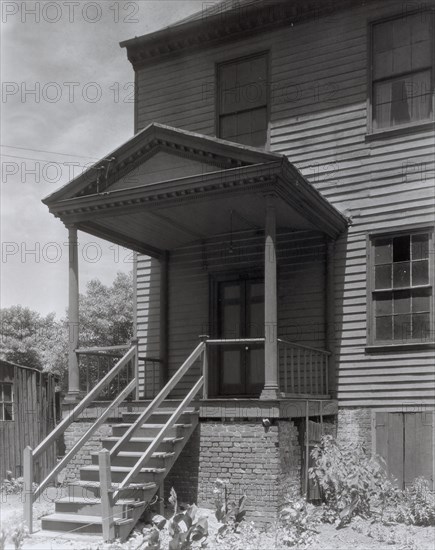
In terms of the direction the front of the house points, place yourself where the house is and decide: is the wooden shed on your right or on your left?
on your right

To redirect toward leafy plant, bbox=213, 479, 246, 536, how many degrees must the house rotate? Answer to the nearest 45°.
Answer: approximately 45° to its left

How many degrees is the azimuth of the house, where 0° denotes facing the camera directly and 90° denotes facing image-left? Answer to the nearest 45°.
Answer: approximately 45°
